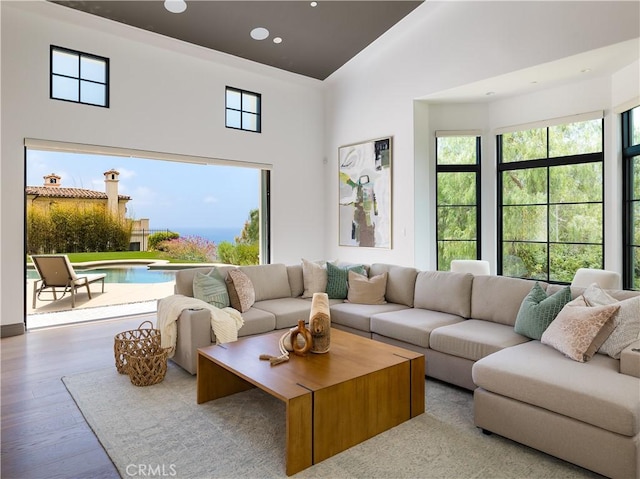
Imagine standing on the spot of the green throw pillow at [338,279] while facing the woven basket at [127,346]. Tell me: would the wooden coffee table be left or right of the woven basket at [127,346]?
left

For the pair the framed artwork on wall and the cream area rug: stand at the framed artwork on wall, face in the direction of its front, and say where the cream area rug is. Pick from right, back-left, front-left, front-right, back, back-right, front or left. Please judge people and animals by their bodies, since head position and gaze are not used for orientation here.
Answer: front-left

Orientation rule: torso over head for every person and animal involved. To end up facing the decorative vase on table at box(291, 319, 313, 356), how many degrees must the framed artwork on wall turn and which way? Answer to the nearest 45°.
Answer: approximately 45° to its left

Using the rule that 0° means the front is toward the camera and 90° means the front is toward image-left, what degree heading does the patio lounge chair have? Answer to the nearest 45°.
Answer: approximately 225°

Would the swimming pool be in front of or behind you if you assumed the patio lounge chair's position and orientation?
in front

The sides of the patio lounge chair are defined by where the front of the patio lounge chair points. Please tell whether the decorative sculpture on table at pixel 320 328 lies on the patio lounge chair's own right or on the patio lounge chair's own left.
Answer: on the patio lounge chair's own right

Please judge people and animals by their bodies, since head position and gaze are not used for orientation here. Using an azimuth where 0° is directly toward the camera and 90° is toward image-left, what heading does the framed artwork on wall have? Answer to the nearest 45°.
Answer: approximately 45°

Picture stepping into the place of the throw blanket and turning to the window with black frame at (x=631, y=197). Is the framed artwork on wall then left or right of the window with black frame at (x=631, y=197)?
left

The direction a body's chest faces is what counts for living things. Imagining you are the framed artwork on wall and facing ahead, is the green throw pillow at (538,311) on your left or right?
on your left

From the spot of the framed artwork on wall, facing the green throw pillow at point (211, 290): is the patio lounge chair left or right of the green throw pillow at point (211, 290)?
right

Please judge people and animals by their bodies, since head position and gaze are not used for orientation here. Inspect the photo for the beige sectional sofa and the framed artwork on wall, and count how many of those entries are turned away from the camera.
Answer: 0
